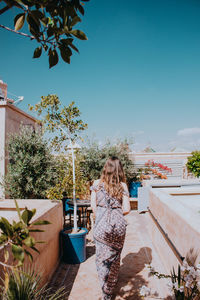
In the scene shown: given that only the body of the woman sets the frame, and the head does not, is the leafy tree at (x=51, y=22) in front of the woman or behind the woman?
behind

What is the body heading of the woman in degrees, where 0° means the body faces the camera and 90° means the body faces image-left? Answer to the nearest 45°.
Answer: approximately 180°

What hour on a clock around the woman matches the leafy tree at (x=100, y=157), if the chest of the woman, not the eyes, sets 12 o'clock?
The leafy tree is roughly at 12 o'clock from the woman.

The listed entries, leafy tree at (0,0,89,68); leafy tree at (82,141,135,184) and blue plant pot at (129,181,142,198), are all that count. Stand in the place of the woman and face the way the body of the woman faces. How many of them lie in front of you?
2

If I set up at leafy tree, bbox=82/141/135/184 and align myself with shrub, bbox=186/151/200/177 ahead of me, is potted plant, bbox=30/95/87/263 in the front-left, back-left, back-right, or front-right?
back-right

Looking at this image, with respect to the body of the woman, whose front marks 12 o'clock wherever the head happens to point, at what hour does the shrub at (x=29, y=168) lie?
The shrub is roughly at 11 o'clock from the woman.

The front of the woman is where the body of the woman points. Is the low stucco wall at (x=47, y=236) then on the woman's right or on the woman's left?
on the woman's left
